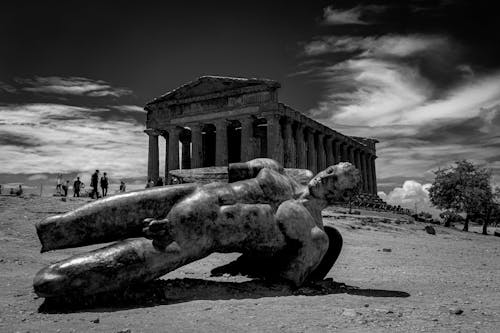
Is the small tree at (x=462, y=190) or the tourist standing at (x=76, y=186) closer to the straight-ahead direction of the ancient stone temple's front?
the tourist standing

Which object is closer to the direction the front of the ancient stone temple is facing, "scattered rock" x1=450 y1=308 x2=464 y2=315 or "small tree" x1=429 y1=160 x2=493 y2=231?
the scattered rock

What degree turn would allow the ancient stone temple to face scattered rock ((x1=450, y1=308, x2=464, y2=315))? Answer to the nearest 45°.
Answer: approximately 45° to its left

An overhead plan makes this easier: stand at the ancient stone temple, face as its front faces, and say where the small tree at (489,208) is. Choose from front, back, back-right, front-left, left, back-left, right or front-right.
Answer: back-left

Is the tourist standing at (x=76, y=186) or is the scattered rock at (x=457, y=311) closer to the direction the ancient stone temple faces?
the tourist standing

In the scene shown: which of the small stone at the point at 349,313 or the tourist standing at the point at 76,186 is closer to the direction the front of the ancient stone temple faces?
the tourist standing

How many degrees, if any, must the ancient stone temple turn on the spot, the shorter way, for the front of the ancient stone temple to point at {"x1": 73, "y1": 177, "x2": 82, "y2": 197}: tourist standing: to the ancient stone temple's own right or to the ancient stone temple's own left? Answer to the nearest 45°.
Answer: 0° — it already faces them

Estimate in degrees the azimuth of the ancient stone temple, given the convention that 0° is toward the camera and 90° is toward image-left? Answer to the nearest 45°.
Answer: approximately 45°

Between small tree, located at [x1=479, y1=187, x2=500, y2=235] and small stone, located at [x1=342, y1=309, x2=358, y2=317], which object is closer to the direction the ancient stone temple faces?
the small stone

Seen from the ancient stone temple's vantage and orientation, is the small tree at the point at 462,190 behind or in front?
behind

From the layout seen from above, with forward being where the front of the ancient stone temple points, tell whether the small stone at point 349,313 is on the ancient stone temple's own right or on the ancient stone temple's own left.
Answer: on the ancient stone temple's own left
